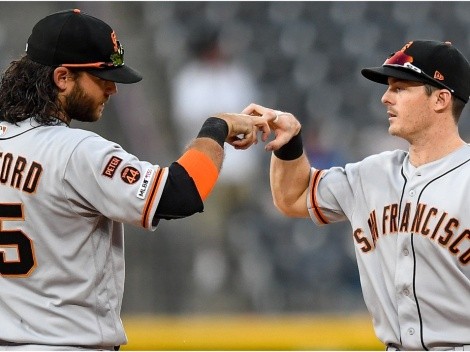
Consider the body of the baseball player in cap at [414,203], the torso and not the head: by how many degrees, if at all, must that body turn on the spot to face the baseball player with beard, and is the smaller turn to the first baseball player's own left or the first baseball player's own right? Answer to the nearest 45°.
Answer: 0° — they already face them

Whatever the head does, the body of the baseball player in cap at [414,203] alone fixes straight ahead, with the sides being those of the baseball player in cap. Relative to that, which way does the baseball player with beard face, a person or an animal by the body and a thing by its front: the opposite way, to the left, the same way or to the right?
the opposite way

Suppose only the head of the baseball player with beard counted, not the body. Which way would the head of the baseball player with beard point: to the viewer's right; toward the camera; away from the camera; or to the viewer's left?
to the viewer's right

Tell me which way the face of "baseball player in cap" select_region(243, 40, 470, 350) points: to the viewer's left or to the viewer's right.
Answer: to the viewer's left

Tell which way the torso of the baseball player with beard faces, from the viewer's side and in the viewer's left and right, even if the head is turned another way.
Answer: facing away from the viewer and to the right of the viewer

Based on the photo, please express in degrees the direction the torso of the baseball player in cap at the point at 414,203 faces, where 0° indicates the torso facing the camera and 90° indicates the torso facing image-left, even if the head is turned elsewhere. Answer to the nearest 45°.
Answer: approximately 45°

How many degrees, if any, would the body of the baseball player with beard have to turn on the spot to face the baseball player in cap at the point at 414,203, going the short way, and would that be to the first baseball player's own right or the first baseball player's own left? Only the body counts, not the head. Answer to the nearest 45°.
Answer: approximately 45° to the first baseball player's own right
